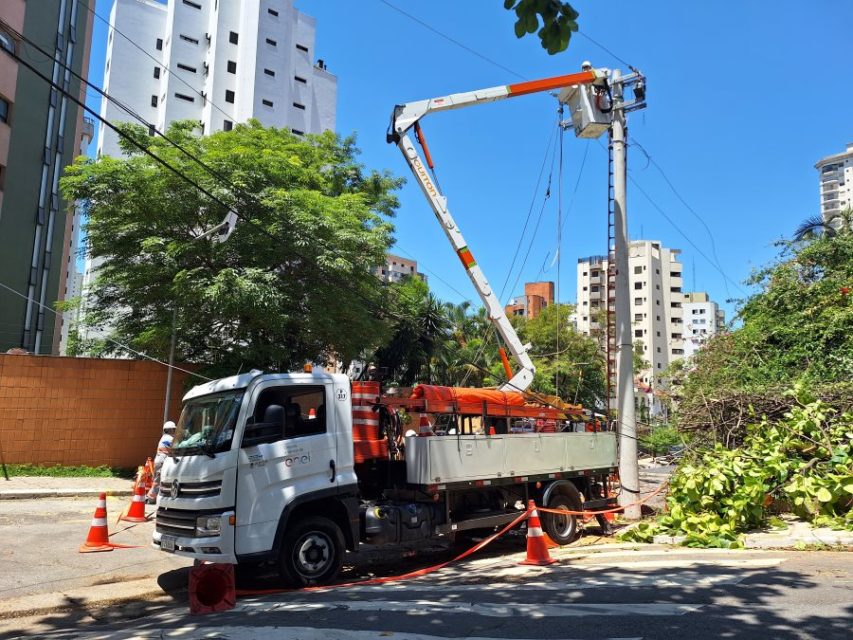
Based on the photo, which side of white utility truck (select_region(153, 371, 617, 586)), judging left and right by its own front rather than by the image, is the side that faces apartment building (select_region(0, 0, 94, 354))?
right

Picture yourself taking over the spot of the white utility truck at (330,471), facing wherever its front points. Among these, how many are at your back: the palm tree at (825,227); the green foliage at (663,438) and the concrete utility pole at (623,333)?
3

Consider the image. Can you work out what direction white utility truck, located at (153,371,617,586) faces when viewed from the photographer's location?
facing the viewer and to the left of the viewer

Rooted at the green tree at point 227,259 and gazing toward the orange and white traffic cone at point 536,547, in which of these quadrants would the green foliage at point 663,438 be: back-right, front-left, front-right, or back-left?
front-left

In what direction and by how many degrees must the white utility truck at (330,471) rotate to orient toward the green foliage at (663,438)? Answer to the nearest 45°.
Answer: approximately 180°

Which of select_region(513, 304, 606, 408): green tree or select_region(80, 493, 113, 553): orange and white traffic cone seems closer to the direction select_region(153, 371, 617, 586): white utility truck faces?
the orange and white traffic cone

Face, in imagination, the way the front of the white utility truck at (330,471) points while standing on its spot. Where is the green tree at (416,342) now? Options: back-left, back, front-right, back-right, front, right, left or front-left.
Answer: back-right

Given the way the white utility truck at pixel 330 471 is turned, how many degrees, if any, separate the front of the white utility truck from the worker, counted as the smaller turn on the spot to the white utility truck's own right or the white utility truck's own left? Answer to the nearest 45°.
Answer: approximately 90° to the white utility truck's own right

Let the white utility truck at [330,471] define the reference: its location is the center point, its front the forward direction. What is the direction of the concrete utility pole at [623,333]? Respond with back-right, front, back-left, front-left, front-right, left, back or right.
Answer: back

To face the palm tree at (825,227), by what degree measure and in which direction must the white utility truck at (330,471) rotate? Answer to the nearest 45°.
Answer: approximately 180°
